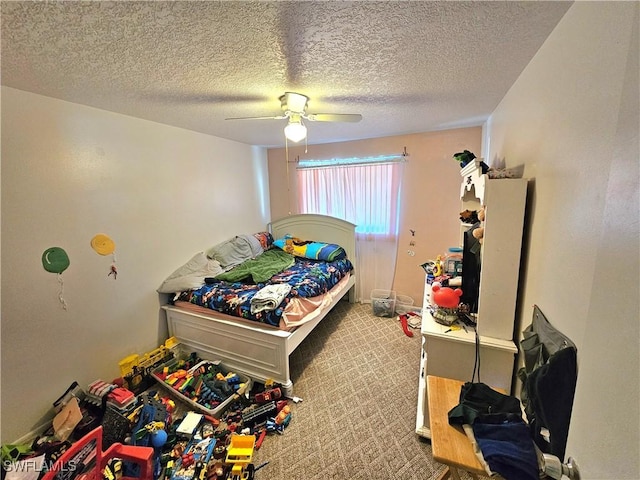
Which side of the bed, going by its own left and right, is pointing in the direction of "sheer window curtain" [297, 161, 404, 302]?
back

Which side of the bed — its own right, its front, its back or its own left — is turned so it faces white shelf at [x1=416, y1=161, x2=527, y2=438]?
left

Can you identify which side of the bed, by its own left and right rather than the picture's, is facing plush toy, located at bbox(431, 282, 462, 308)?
left

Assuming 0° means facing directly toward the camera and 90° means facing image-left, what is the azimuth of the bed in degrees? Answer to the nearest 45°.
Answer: approximately 45°

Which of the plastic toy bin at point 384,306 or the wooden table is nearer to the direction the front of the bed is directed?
the wooden table
